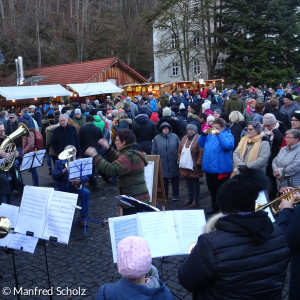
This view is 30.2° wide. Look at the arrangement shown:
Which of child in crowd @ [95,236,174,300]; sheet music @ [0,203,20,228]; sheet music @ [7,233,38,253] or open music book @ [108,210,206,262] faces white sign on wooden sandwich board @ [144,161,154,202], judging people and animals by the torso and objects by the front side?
the child in crowd

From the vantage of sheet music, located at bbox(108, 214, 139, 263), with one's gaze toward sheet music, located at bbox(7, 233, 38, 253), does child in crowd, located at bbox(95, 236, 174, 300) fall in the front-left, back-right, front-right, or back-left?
back-left

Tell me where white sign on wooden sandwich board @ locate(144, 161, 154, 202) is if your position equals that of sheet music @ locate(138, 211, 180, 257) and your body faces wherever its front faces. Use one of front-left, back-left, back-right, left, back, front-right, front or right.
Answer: back

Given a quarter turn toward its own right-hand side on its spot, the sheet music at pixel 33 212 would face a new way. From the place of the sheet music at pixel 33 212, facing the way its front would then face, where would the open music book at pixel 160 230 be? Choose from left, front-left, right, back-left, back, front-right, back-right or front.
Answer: back-left

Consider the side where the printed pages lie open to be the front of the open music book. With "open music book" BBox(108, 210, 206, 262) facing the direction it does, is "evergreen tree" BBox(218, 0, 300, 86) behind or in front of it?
behind

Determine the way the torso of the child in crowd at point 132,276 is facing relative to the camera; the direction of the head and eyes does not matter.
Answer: away from the camera

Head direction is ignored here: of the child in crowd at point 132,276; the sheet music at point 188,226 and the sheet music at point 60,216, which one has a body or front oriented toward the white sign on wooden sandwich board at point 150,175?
the child in crowd

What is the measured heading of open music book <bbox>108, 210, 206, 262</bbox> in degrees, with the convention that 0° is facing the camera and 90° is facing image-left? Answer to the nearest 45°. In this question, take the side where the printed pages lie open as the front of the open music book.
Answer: approximately 0°

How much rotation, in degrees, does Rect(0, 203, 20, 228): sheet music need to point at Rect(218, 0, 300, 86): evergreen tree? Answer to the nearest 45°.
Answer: approximately 135° to its left

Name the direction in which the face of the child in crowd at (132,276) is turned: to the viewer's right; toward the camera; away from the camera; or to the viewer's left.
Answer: away from the camera
